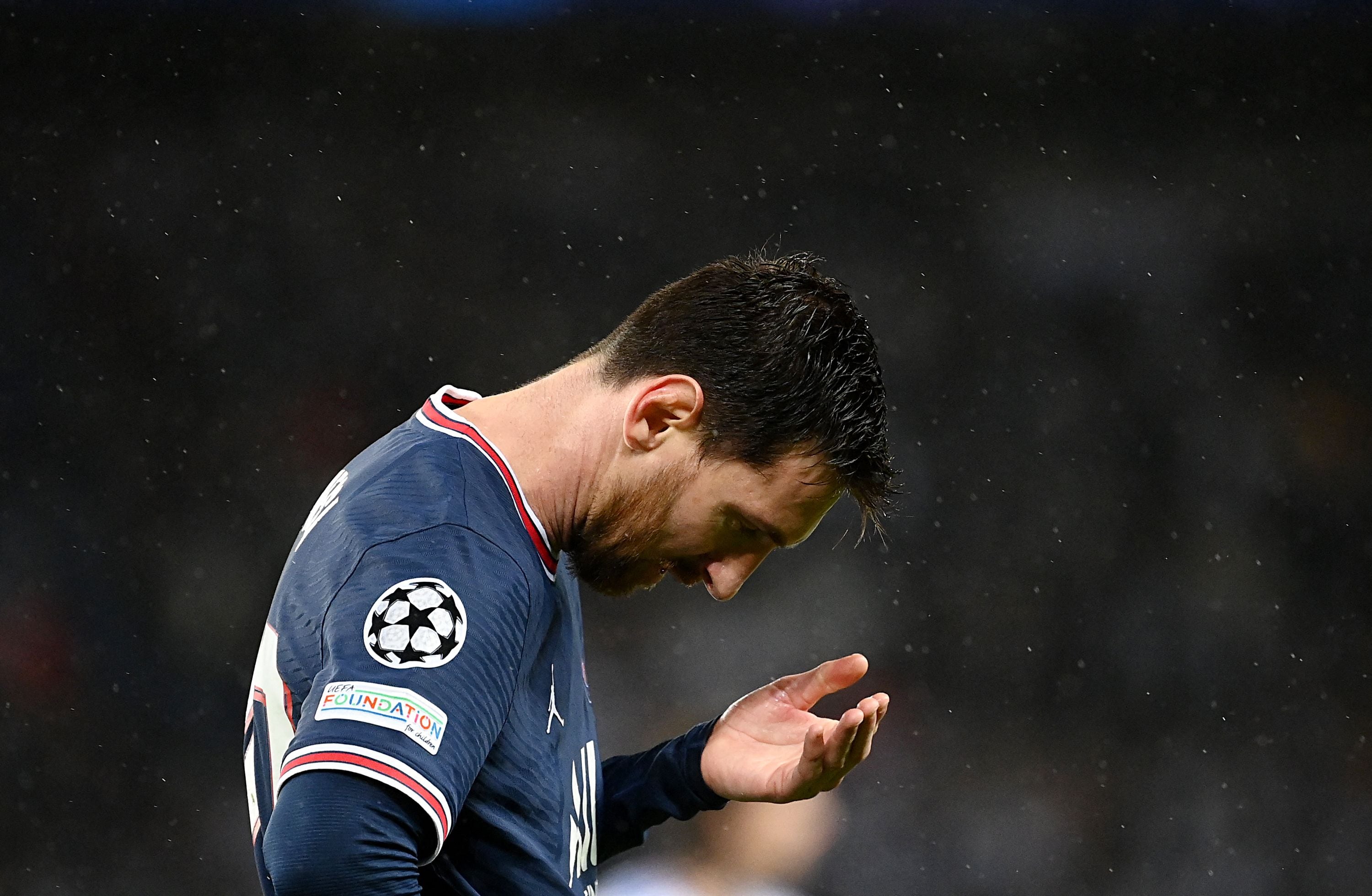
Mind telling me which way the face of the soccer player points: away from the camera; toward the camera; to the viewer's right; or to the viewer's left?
to the viewer's right

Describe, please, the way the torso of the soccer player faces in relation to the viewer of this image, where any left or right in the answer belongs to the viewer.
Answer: facing to the right of the viewer
